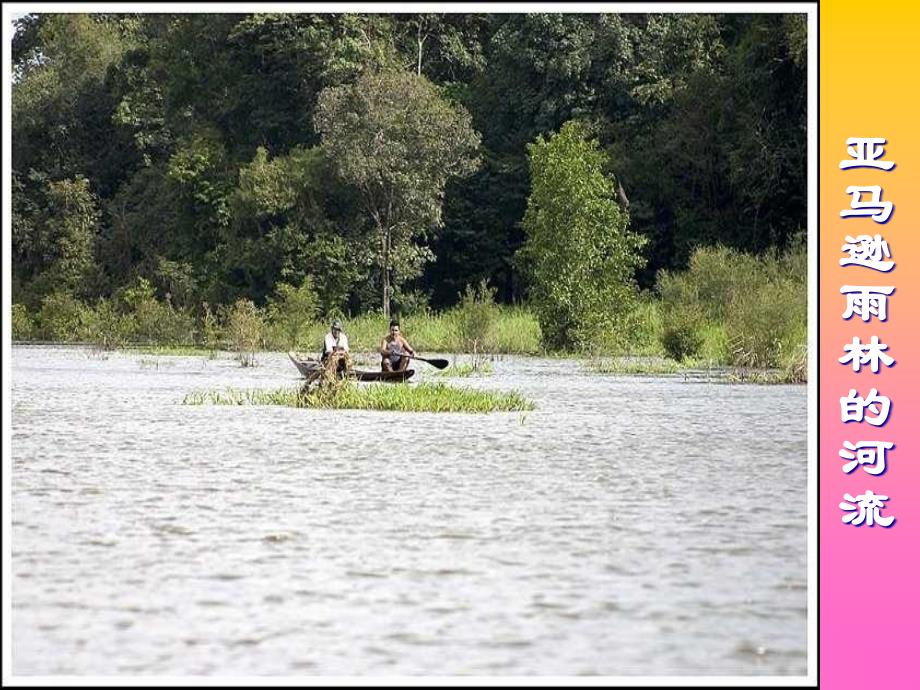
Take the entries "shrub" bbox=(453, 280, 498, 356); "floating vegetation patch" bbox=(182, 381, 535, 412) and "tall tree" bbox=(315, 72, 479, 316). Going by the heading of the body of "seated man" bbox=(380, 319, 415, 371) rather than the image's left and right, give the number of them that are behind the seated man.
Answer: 2

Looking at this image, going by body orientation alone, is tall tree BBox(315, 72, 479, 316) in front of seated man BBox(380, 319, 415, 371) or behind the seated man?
behind

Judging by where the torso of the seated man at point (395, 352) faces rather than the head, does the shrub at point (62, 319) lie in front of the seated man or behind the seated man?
behind

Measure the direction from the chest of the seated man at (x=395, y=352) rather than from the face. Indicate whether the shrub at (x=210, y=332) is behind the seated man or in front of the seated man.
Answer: behind

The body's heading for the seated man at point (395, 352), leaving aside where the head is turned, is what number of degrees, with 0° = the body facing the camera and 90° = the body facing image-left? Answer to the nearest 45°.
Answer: approximately 0°

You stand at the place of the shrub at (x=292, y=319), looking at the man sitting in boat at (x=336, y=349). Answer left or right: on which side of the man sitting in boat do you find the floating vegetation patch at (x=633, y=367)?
left

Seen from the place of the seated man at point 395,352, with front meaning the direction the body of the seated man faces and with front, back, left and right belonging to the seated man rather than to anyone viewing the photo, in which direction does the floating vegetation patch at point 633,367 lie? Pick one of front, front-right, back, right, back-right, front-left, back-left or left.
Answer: back-left

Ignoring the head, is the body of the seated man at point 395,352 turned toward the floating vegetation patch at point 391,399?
yes

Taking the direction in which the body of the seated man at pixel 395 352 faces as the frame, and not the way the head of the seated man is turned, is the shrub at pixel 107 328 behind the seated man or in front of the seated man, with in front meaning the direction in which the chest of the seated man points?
behind

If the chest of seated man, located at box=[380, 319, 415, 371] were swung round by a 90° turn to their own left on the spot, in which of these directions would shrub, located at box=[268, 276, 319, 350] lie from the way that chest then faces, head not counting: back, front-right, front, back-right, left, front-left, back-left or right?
left
